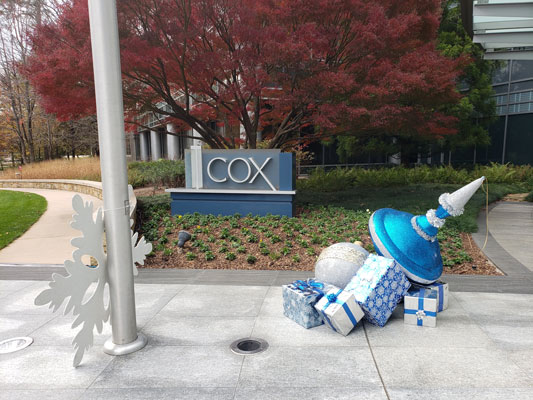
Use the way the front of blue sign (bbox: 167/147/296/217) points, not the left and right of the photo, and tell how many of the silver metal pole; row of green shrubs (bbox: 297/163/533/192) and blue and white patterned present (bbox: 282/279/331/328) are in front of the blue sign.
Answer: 2

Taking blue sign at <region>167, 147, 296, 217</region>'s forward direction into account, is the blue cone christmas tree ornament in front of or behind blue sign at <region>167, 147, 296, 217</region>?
in front

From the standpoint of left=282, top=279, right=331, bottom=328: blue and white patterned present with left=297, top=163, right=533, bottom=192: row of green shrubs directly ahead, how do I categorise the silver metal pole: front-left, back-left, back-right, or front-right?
back-left

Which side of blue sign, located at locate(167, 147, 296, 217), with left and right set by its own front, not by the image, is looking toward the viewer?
front

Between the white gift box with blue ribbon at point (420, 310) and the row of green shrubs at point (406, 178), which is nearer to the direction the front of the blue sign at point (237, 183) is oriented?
the white gift box with blue ribbon

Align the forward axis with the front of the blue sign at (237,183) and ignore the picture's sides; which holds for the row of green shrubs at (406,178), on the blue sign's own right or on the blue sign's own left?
on the blue sign's own left

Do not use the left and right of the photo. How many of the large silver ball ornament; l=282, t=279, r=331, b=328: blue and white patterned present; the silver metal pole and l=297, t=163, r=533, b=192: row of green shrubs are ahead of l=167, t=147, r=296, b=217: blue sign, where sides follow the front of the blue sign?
3

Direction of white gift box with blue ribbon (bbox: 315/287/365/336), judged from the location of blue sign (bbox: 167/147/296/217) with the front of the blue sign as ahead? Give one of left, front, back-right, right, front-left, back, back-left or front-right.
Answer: front

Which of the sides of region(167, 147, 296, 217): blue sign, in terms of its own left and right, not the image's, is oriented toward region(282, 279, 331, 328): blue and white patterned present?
front

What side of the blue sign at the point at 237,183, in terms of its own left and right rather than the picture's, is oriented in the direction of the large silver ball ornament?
front

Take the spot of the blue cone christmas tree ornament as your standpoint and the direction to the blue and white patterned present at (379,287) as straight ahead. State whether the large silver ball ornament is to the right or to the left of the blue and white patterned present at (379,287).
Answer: right

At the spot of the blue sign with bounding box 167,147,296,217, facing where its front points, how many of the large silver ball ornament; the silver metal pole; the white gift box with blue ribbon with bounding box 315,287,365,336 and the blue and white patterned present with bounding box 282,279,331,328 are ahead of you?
4
